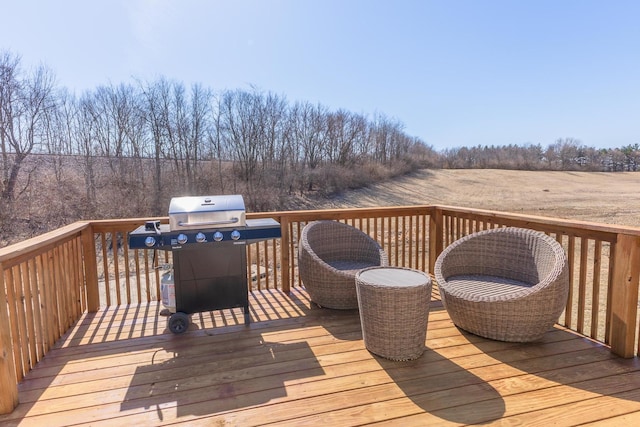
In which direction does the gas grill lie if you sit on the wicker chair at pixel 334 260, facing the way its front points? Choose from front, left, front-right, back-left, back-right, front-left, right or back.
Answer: right

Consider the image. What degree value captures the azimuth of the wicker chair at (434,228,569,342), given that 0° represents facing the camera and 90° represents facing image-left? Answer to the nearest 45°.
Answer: approximately 45°

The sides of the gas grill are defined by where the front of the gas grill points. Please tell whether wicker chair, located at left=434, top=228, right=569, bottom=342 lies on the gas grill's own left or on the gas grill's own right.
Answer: on the gas grill's own left

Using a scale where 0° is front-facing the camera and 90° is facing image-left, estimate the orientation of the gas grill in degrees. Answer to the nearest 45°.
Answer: approximately 0°

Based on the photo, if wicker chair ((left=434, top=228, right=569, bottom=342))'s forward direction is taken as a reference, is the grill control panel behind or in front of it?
in front

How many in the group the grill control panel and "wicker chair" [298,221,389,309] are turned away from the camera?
0

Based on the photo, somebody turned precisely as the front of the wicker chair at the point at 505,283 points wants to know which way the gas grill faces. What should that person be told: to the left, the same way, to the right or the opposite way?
to the left

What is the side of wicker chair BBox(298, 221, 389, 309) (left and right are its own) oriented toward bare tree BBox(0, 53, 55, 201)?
back

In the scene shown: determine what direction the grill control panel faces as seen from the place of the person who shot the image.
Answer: facing the viewer

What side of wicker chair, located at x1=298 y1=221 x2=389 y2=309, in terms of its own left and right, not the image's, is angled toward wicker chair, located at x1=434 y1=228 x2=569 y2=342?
front

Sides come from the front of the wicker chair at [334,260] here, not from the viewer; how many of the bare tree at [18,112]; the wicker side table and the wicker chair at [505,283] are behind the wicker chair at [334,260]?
1

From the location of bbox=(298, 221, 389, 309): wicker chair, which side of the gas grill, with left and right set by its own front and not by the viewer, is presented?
left

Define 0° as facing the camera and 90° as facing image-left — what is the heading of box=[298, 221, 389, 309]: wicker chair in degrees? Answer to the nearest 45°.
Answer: approximately 315°
